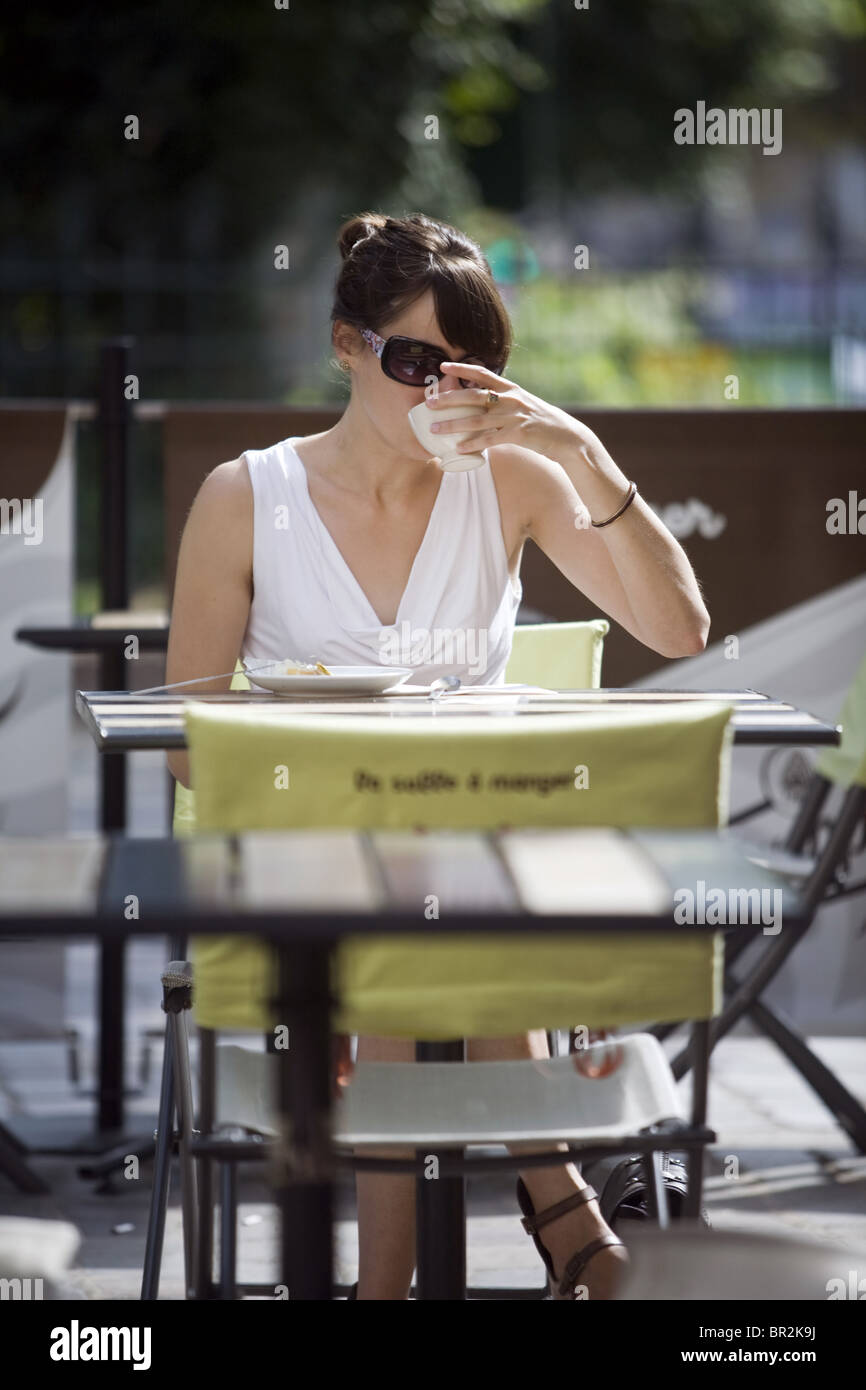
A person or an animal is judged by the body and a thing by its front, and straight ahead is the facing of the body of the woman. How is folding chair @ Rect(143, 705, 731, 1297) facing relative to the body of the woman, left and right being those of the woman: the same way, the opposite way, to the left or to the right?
the opposite way

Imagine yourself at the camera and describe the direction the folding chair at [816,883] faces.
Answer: facing to the left of the viewer

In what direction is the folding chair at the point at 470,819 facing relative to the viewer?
away from the camera

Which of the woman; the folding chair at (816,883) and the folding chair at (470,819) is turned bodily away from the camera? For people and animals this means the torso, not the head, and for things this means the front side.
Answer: the folding chair at (470,819)

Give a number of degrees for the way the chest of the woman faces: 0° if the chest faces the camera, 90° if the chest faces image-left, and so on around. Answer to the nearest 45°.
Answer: approximately 0°

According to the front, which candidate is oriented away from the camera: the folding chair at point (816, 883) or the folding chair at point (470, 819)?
the folding chair at point (470, 819)

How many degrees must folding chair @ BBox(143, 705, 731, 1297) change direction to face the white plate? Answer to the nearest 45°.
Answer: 0° — it already faces it

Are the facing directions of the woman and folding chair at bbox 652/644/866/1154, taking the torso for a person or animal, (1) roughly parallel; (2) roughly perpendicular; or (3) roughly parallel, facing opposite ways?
roughly perpendicular
